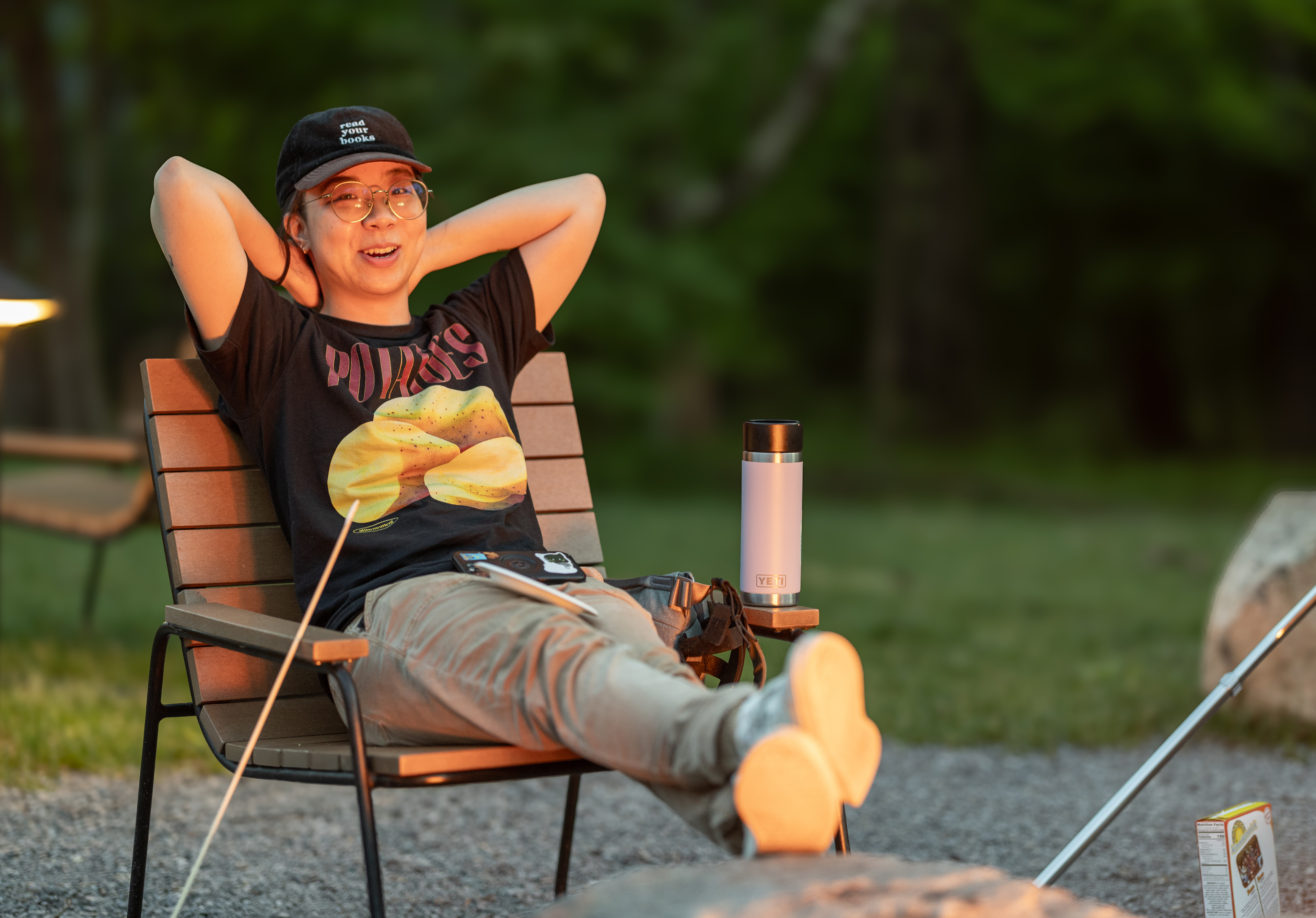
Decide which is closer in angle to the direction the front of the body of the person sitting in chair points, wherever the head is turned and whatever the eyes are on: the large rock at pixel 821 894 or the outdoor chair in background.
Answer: the large rock

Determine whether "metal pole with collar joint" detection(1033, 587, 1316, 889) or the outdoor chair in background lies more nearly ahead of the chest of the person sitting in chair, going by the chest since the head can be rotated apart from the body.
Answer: the metal pole with collar joint

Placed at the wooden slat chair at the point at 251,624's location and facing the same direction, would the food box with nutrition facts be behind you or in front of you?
in front

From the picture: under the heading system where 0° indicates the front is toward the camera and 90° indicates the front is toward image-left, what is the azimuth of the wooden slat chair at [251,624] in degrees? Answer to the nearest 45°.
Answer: approximately 315°

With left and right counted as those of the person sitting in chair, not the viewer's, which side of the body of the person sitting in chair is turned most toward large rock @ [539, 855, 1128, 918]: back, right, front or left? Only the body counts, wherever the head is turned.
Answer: front

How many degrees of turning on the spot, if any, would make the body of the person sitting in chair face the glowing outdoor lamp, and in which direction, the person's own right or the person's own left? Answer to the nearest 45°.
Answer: approximately 180°

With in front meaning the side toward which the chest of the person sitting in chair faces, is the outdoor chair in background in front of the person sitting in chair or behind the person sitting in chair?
behind

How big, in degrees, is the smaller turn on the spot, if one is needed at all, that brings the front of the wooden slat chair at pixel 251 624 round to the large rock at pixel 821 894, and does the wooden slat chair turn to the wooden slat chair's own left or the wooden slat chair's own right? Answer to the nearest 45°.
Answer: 0° — it already faces it

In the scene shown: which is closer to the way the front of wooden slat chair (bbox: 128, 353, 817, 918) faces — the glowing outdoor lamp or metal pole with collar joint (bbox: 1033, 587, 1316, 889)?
the metal pole with collar joint

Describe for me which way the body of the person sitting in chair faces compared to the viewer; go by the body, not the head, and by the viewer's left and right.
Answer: facing the viewer and to the right of the viewer

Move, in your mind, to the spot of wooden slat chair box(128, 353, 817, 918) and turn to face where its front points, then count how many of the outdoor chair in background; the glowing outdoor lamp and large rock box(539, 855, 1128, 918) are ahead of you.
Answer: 1

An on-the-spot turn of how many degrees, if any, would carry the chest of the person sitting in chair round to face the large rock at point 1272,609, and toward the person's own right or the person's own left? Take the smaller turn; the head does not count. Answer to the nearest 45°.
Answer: approximately 90° to the person's own left
